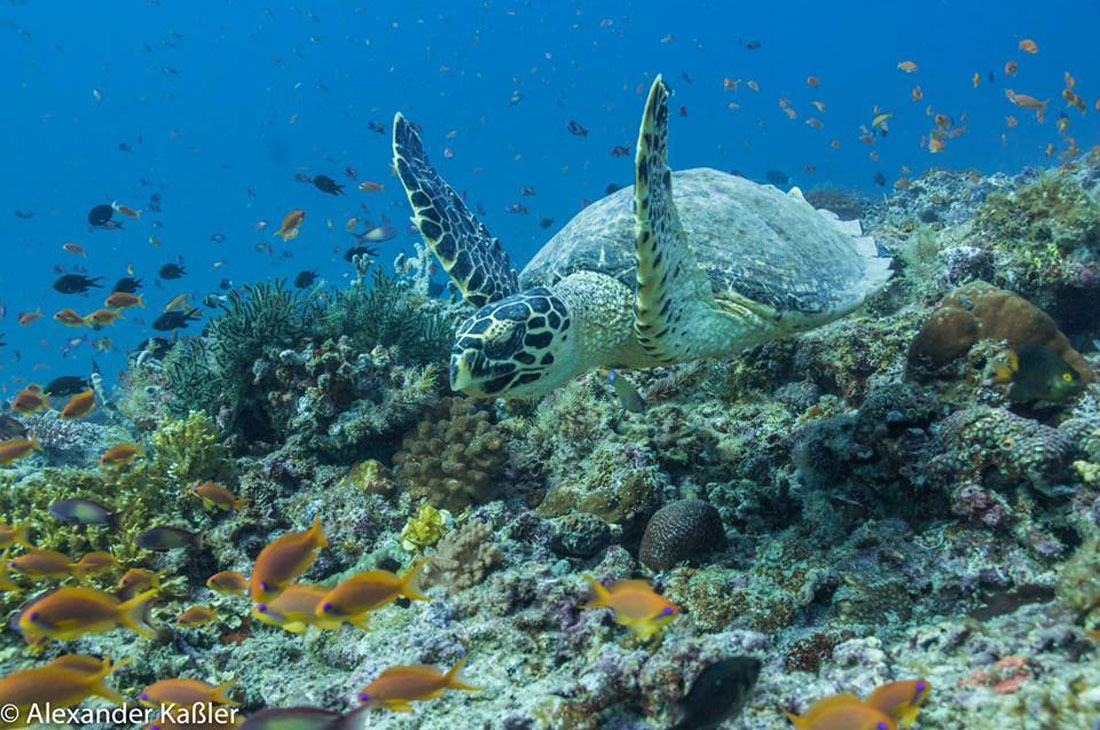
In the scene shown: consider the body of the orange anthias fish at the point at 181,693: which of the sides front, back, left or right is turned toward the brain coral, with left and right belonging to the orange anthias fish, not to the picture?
back

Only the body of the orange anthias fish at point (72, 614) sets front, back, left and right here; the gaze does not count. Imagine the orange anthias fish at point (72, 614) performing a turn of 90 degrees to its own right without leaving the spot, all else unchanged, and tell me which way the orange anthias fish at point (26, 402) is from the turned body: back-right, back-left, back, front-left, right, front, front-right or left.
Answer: front

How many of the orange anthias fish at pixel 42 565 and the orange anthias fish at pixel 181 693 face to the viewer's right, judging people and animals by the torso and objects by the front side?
0

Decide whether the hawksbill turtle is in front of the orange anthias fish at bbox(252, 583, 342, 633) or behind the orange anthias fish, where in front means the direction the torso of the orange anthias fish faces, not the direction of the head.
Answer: behind

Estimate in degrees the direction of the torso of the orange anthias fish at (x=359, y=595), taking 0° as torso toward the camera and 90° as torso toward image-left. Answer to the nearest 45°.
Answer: approximately 90°

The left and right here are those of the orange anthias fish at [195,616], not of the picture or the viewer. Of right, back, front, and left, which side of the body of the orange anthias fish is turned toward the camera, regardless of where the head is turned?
left

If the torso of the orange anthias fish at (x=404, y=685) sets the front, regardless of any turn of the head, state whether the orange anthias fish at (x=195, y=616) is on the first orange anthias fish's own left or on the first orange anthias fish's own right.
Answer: on the first orange anthias fish's own right

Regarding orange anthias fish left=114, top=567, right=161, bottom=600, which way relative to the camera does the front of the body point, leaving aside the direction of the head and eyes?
to the viewer's left
